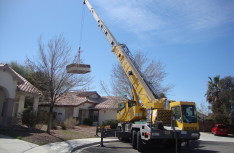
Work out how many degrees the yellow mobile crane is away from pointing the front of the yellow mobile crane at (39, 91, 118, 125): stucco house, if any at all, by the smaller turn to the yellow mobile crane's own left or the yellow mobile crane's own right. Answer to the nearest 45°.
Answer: approximately 180°

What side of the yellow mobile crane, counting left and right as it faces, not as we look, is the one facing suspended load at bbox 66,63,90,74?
back

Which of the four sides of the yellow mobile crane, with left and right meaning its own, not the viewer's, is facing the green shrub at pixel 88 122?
back

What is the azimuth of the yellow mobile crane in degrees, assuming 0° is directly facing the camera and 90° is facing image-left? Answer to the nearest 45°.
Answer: approximately 315°
